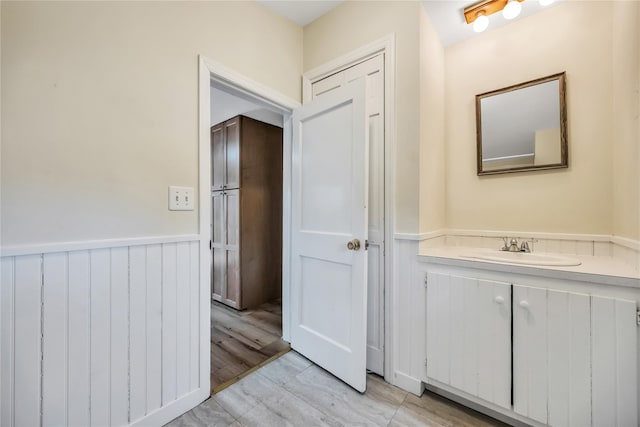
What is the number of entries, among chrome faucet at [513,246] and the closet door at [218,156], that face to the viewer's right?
0

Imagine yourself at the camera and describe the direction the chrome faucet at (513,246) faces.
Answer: facing the viewer

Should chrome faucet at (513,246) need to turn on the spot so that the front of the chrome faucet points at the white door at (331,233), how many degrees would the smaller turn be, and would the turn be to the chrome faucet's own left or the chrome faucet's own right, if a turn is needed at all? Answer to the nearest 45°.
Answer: approximately 45° to the chrome faucet's own right

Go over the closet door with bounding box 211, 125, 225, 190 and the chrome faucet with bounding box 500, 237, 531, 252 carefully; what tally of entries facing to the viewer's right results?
0

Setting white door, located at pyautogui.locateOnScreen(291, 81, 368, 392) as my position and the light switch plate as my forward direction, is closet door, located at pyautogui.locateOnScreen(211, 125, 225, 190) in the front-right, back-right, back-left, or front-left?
front-right

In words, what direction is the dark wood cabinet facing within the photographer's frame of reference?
facing the viewer and to the left of the viewer

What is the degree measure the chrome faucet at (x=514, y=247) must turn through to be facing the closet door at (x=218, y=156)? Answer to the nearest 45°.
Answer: approximately 90° to its right

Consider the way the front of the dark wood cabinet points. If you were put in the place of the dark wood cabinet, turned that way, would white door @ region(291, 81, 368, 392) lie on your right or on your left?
on your left

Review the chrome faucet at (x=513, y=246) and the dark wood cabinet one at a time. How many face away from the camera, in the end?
0

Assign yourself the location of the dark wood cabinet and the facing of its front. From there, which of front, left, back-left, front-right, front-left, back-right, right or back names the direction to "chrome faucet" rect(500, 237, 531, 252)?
left

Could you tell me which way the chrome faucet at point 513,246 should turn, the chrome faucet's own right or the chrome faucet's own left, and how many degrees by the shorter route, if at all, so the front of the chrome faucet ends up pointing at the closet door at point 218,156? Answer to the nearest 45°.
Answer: approximately 90° to the chrome faucet's own right

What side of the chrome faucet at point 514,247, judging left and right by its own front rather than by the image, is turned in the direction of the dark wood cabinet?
right
